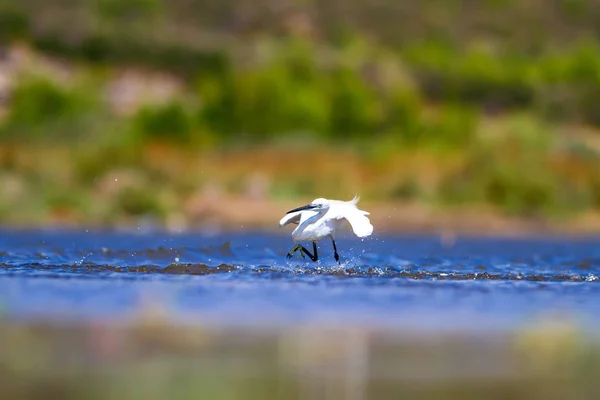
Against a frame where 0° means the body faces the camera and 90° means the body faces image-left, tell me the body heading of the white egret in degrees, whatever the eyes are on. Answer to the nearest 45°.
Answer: approximately 45°
